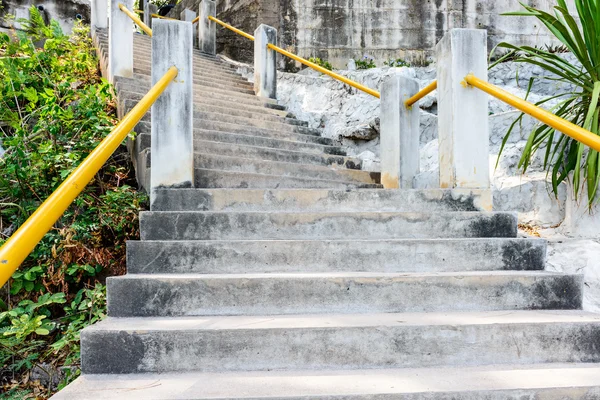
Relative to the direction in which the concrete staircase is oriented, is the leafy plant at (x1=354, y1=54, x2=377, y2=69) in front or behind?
behind

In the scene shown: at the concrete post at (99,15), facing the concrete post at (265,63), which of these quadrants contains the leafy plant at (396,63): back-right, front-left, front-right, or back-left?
front-left

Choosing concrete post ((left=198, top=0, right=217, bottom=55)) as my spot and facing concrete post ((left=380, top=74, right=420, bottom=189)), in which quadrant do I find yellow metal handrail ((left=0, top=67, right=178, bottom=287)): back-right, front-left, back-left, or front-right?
front-right

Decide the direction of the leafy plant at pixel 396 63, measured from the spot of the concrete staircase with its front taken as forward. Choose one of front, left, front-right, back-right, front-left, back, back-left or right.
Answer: back

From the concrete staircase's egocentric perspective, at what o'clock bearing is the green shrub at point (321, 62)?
The green shrub is roughly at 6 o'clock from the concrete staircase.

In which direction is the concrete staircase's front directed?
toward the camera

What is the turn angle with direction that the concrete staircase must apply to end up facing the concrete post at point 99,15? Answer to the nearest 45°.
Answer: approximately 135° to its right
